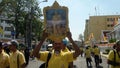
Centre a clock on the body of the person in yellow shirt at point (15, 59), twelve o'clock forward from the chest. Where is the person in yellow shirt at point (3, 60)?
the person in yellow shirt at point (3, 60) is roughly at 2 o'clock from the person in yellow shirt at point (15, 59).

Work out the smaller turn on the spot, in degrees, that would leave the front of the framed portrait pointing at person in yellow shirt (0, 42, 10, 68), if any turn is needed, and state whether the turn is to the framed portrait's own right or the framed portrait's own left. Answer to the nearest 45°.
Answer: approximately 135° to the framed portrait's own right

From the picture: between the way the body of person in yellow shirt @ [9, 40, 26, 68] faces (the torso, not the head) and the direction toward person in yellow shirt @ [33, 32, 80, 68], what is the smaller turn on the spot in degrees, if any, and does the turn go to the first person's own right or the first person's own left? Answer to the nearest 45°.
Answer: approximately 90° to the first person's own left

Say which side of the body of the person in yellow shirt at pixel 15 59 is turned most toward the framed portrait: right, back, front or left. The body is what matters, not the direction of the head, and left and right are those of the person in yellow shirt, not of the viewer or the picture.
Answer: left

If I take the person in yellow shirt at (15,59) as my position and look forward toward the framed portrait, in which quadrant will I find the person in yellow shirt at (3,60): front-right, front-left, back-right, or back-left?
back-right

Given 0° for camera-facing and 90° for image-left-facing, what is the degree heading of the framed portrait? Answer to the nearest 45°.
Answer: approximately 0°

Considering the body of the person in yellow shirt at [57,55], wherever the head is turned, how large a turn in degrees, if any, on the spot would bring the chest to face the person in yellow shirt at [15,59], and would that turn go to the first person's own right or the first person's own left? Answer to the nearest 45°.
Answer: approximately 135° to the first person's own right

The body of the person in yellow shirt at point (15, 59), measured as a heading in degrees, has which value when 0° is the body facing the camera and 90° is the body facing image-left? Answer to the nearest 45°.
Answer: approximately 45°

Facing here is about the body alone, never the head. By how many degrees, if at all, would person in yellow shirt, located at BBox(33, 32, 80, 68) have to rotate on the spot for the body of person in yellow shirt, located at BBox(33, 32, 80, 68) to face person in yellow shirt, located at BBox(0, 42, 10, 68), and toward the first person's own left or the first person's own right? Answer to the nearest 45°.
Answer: approximately 135° to the first person's own right
